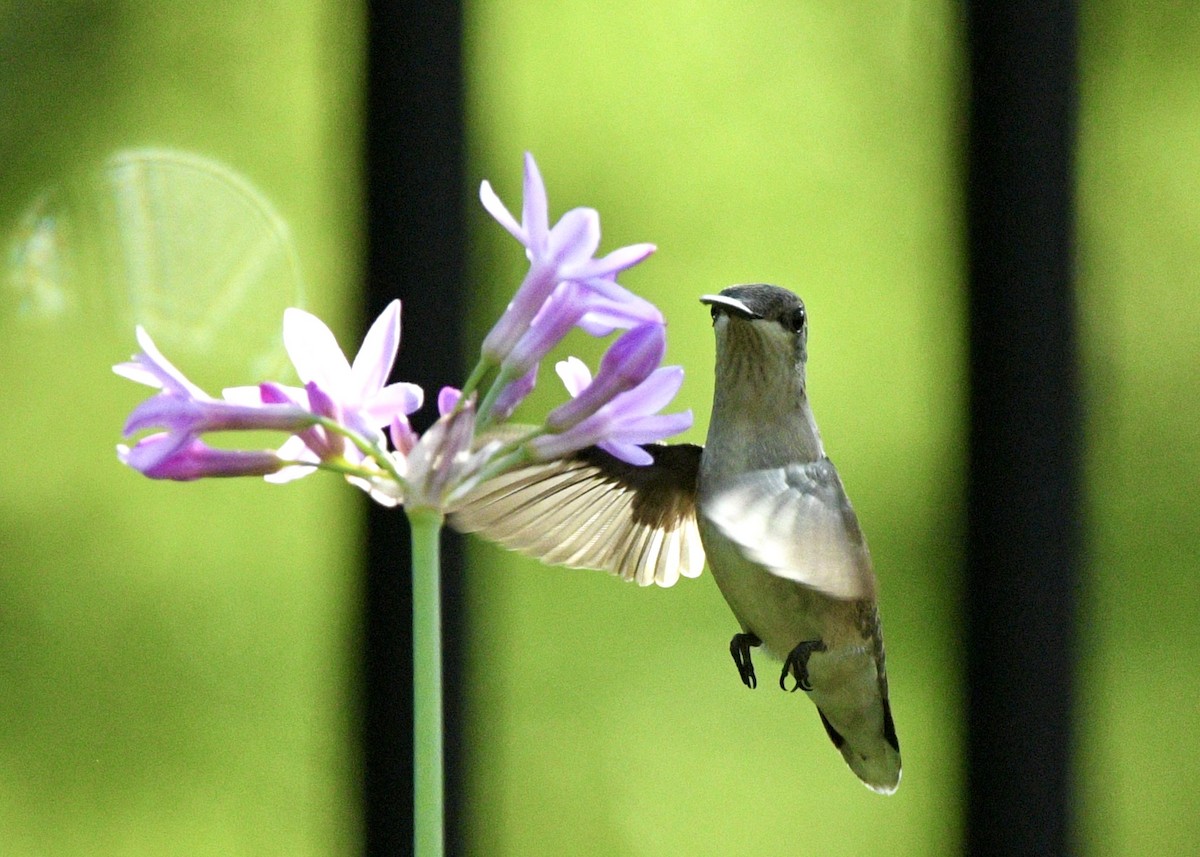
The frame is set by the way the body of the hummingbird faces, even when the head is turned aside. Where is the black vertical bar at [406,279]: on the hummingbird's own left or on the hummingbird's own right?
on the hummingbird's own right

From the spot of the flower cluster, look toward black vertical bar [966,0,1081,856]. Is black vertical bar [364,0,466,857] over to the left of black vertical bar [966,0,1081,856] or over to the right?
left

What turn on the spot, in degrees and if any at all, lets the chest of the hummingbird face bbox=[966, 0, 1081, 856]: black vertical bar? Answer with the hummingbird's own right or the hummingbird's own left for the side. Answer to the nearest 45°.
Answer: approximately 180°

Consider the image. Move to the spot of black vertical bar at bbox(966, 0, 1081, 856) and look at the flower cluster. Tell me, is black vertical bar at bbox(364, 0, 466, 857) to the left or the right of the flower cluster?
right

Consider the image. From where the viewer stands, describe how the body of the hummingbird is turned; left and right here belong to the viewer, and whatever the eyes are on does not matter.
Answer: facing the viewer and to the left of the viewer
